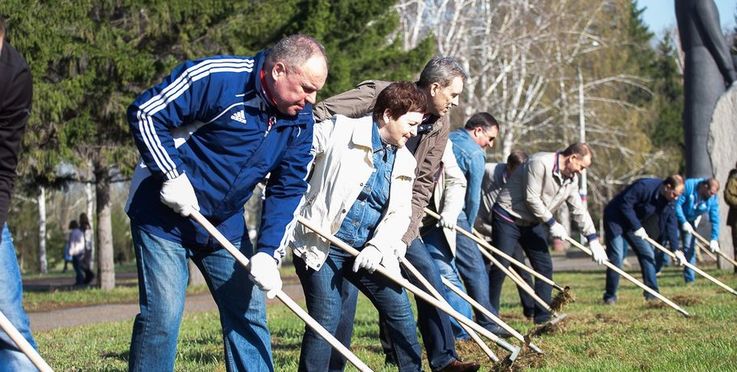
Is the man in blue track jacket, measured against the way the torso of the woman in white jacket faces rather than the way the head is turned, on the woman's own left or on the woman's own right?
on the woman's own right

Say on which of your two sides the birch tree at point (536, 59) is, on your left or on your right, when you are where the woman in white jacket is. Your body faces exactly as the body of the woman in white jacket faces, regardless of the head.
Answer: on your left

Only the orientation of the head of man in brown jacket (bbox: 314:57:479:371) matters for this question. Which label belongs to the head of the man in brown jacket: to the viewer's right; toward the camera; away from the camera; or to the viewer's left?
to the viewer's right

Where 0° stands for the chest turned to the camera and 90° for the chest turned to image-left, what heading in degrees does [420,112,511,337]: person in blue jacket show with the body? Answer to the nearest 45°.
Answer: approximately 270°

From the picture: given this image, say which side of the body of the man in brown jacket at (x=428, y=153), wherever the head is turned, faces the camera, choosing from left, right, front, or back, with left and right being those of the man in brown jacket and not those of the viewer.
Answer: right

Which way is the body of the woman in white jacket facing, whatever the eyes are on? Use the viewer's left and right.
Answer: facing the viewer and to the right of the viewer

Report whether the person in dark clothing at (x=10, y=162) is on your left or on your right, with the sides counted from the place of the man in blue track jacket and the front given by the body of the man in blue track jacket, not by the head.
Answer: on your right

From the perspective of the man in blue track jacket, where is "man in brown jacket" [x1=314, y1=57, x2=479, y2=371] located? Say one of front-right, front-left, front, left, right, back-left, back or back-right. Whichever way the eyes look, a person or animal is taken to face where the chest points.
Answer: left

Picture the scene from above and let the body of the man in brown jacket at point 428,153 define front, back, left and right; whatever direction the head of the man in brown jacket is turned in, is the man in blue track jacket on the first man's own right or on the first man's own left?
on the first man's own right
